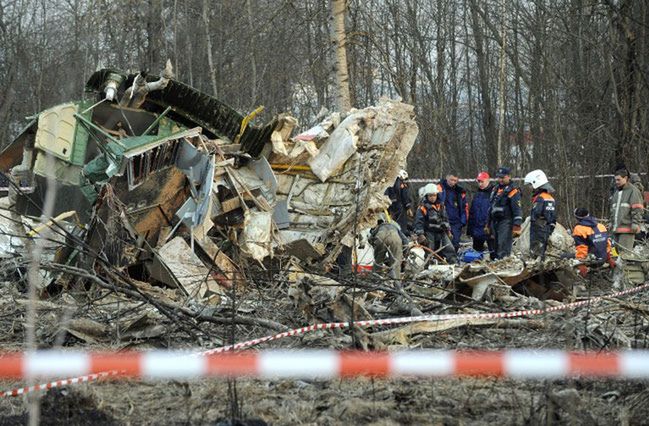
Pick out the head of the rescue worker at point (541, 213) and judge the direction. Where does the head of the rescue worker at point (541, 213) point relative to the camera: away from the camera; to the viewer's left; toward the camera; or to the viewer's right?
to the viewer's left

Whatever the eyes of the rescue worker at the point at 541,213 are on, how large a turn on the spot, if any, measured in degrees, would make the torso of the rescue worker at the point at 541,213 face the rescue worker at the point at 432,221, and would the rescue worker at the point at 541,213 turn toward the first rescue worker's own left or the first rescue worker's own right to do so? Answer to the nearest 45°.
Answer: approximately 45° to the first rescue worker's own right

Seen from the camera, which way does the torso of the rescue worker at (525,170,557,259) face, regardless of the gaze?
to the viewer's left

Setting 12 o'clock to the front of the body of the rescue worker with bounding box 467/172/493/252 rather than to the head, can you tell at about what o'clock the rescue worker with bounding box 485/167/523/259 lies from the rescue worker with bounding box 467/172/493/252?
the rescue worker with bounding box 485/167/523/259 is roughly at 10 o'clock from the rescue worker with bounding box 467/172/493/252.

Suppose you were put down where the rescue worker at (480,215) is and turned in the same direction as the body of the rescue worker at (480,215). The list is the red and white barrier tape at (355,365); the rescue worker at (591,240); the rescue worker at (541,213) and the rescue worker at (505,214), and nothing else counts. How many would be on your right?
0

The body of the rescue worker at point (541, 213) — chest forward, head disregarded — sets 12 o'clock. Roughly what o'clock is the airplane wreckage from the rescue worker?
The airplane wreckage is roughly at 11 o'clock from the rescue worker.

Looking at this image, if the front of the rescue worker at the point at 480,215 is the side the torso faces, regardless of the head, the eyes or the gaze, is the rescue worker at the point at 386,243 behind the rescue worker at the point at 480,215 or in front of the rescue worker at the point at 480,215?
in front

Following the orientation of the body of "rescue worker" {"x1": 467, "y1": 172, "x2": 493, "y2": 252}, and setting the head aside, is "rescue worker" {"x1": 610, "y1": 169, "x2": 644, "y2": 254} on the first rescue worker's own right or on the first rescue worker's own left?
on the first rescue worker's own left

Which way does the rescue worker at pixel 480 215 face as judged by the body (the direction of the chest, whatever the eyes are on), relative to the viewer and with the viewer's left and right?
facing the viewer and to the left of the viewer

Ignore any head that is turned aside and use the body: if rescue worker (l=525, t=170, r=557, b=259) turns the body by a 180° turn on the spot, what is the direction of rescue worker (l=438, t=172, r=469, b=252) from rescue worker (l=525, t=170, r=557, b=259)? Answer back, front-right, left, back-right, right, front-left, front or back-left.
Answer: back-left

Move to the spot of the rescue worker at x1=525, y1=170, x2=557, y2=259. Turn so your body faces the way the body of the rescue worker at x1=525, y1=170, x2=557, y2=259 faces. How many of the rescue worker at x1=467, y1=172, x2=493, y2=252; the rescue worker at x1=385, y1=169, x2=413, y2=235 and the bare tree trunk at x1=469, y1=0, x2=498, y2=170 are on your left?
0
